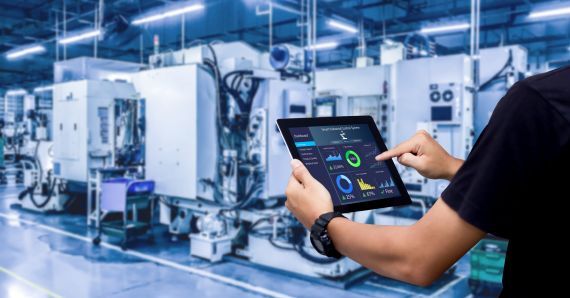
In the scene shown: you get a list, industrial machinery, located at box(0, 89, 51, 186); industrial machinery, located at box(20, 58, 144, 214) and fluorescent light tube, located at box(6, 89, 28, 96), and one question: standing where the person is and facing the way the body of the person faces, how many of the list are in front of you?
3

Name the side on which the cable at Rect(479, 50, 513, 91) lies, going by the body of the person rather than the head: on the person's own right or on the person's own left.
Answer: on the person's own right

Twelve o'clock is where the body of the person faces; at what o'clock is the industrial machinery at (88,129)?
The industrial machinery is roughly at 12 o'clock from the person.

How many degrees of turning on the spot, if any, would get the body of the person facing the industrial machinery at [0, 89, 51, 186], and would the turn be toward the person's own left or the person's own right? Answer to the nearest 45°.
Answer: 0° — they already face it

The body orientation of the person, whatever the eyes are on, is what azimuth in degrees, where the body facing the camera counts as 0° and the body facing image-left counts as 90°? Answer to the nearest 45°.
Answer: approximately 135°

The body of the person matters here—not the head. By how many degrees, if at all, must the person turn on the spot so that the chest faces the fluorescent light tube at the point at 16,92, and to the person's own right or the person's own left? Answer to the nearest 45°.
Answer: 0° — they already face it

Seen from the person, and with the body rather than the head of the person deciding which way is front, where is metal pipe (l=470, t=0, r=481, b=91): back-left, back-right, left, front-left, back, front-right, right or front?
front-right

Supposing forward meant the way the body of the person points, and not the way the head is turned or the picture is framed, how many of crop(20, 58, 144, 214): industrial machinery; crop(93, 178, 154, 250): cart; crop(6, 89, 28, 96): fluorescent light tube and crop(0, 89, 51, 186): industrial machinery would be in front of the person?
4

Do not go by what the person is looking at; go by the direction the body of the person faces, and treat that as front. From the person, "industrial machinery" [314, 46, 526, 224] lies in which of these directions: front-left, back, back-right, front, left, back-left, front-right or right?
front-right
